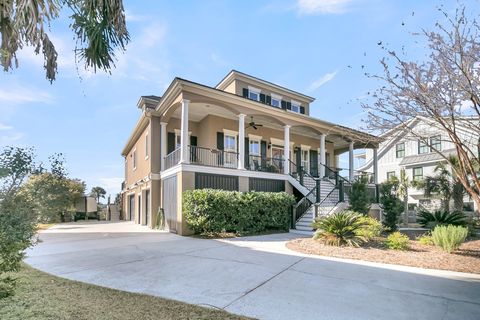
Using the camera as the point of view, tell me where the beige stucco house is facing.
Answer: facing the viewer and to the right of the viewer

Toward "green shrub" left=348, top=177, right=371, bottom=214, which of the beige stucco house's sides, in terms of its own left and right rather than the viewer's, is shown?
front

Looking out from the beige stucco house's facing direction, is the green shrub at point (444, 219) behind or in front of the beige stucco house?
in front

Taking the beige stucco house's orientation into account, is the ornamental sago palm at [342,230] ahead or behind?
ahead

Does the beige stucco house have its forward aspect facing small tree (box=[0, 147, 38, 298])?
no

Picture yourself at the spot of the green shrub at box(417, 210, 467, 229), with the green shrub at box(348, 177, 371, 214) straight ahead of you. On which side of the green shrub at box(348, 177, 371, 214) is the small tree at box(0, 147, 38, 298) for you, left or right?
left

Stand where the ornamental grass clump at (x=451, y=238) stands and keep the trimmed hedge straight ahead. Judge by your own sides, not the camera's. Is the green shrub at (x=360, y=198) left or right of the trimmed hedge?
right

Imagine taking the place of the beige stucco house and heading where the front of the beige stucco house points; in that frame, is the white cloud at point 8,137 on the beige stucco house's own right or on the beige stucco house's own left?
on the beige stucco house's own right

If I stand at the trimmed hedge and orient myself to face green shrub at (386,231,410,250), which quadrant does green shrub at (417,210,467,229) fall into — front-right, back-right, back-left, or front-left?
front-left
